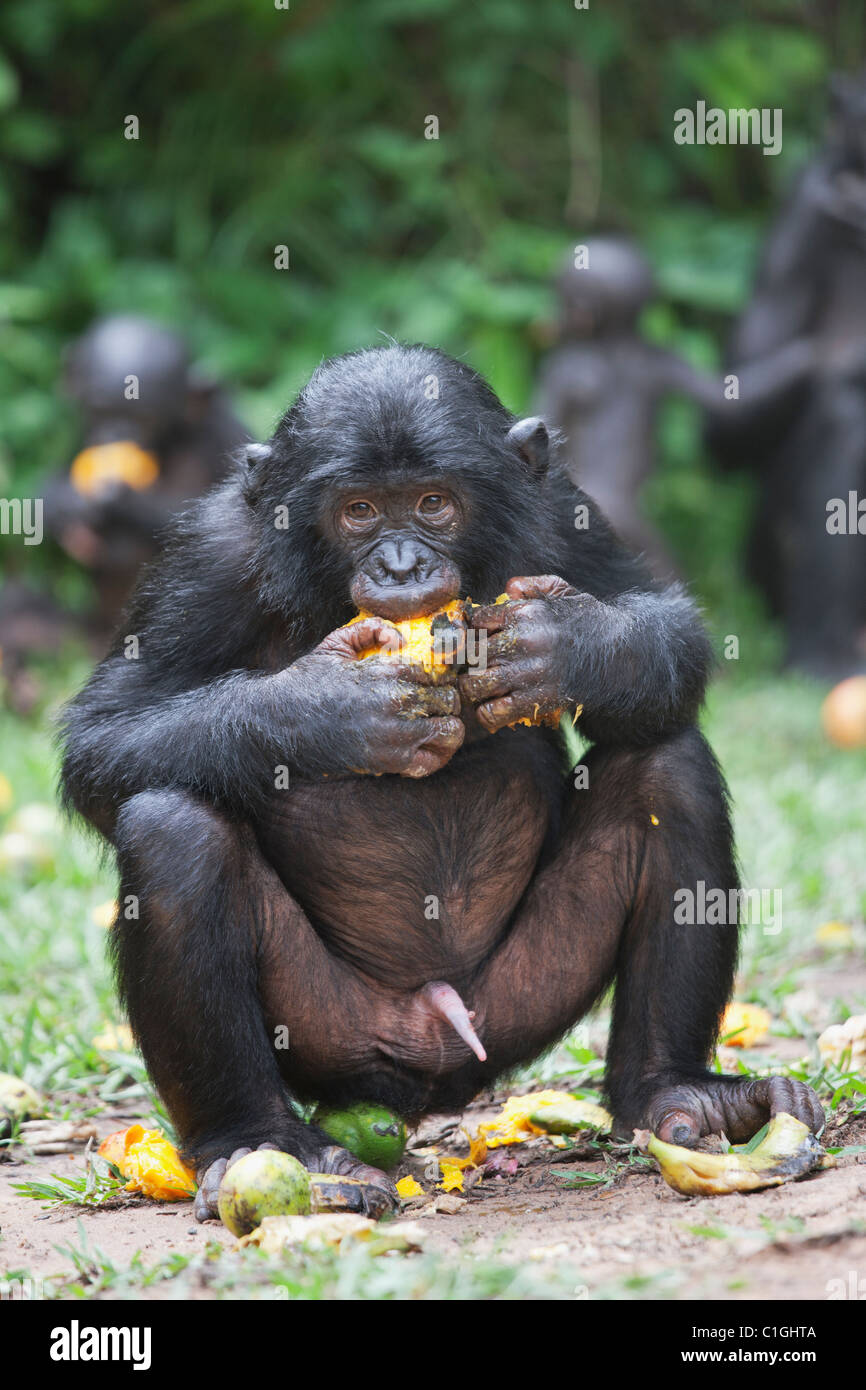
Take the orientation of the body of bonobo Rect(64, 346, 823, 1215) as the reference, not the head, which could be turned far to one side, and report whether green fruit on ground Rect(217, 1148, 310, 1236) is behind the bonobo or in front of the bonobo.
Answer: in front

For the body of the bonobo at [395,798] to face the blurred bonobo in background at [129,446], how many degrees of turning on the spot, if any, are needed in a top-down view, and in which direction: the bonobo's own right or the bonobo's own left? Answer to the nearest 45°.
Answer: approximately 180°

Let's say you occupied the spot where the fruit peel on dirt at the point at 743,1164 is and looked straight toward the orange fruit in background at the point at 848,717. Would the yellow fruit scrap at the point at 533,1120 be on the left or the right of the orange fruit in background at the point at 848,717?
left

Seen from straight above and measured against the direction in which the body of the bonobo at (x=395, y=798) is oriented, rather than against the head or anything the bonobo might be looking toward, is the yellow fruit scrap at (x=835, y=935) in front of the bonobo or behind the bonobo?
behind

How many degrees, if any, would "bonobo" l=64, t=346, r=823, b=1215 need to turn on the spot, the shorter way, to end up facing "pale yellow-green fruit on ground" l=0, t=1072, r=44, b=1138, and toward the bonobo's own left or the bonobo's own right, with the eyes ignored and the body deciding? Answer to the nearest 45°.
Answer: approximately 135° to the bonobo's own right

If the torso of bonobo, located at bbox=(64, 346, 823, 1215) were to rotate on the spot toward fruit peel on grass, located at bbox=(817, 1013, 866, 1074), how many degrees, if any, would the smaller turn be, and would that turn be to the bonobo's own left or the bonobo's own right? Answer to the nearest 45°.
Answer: approximately 135° to the bonobo's own left

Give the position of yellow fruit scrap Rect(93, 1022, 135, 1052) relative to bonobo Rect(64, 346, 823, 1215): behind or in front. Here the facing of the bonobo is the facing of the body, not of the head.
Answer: behind

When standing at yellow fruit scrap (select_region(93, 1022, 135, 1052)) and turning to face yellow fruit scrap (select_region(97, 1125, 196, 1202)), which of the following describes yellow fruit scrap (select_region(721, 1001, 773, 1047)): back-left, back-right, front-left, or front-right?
front-left

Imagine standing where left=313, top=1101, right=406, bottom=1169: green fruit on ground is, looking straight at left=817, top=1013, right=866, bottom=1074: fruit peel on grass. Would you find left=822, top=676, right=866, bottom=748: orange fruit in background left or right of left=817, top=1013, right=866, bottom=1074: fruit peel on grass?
left

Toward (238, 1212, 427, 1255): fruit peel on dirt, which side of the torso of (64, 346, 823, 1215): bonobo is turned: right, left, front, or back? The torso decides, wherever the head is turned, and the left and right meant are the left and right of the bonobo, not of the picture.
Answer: front

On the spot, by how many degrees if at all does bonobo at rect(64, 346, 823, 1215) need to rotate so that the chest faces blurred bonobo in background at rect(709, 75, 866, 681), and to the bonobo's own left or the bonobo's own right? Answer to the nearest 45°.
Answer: approximately 180°

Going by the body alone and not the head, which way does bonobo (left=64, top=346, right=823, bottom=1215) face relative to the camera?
toward the camera
